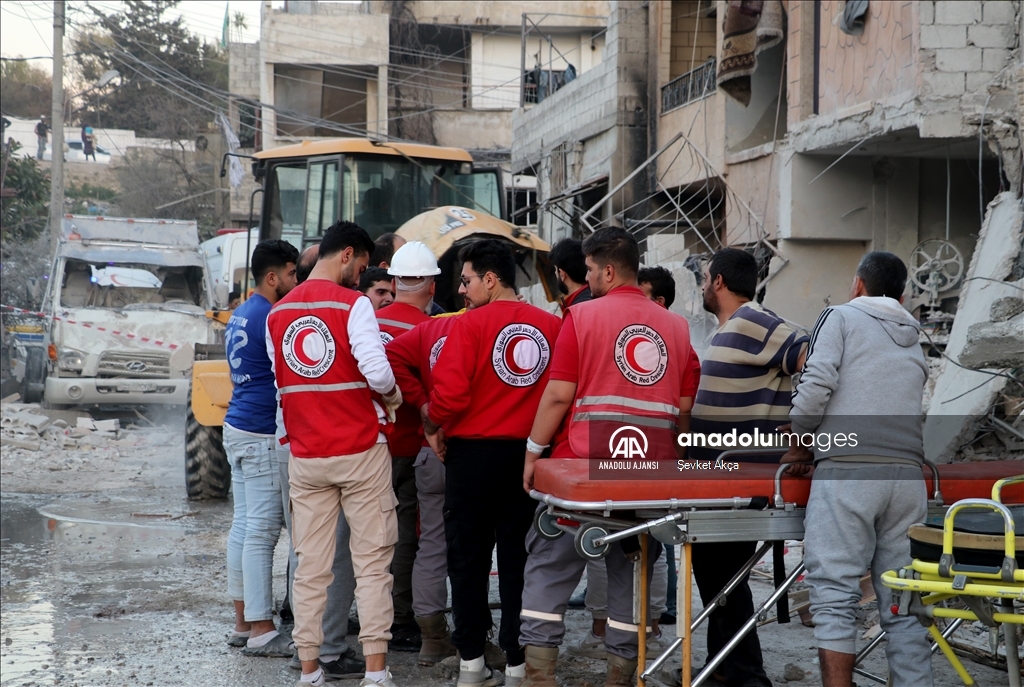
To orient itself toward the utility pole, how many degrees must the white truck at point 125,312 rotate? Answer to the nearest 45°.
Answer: approximately 180°

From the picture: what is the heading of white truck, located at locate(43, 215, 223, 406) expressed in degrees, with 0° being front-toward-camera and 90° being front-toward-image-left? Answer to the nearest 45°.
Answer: approximately 0°

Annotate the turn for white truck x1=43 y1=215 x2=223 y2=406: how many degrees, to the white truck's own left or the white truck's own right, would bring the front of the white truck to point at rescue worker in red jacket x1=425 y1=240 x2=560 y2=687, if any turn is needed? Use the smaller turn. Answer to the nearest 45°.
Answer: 0° — it already faces them

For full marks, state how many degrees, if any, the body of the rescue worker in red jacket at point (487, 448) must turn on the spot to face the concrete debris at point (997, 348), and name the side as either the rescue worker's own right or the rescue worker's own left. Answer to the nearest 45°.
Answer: approximately 90° to the rescue worker's own right

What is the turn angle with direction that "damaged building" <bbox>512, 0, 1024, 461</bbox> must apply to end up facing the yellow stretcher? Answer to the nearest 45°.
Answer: approximately 45° to its left

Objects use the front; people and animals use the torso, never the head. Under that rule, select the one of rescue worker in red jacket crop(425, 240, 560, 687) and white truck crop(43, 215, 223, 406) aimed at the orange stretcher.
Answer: the white truck

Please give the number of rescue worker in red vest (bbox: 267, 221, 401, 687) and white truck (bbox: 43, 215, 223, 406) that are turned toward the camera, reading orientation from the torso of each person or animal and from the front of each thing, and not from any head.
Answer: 1

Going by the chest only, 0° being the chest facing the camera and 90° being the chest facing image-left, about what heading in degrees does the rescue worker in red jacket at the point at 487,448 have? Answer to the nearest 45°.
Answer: approximately 135°

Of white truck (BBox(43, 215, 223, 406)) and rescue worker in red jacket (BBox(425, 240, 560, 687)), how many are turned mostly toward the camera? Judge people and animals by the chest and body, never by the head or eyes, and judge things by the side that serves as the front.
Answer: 1
